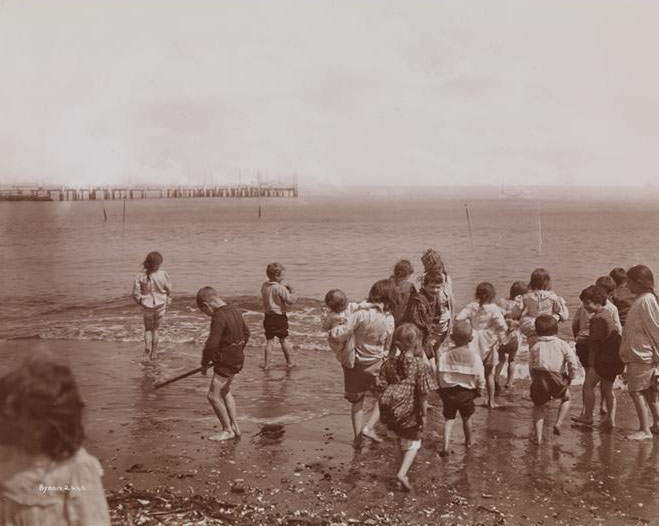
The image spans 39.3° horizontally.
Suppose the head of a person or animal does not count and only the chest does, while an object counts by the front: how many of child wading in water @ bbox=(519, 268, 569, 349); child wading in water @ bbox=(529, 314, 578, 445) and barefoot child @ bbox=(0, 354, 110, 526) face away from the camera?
3

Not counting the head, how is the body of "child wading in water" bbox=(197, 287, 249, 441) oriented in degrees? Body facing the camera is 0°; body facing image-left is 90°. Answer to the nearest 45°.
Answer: approximately 90°

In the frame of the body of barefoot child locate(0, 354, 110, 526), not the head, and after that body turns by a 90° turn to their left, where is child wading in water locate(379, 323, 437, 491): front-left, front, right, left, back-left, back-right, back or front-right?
back-right

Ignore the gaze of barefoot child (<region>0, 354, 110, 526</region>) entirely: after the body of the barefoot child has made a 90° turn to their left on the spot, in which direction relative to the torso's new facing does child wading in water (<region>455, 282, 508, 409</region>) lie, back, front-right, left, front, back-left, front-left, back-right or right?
back-right

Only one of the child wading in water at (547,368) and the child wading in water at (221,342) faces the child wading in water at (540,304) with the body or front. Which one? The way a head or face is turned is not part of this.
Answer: the child wading in water at (547,368)

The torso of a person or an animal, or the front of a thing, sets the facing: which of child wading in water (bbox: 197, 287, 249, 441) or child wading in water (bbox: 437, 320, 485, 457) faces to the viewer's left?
child wading in water (bbox: 197, 287, 249, 441)

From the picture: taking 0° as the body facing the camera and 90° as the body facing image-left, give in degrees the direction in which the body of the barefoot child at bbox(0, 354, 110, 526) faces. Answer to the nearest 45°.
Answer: approximately 180°

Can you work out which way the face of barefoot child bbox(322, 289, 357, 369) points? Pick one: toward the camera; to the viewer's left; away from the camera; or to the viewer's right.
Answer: away from the camera

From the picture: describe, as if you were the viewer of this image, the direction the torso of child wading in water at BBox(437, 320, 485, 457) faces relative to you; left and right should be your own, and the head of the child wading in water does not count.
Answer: facing away from the viewer

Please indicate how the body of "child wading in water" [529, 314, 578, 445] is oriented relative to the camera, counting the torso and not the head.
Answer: away from the camera

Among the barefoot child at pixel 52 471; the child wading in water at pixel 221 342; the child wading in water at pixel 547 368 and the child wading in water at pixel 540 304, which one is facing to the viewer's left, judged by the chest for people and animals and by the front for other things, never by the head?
the child wading in water at pixel 221 342

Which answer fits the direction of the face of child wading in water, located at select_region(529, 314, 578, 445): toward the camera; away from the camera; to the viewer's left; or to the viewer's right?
away from the camera
